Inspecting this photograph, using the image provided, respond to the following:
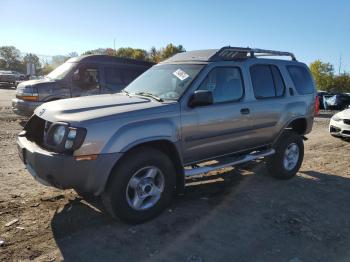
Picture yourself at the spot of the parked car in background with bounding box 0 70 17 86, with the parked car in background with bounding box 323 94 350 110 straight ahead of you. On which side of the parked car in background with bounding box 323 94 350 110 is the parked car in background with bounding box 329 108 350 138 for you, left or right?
right

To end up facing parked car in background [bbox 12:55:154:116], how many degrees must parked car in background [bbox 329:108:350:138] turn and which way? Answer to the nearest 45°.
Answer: approximately 45° to its right

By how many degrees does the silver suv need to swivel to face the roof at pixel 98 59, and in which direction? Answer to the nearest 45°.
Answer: approximately 135° to its right

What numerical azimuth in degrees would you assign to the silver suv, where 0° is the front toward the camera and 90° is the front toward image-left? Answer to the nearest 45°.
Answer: approximately 45°

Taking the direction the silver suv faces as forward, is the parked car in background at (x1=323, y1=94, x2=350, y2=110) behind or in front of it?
behind

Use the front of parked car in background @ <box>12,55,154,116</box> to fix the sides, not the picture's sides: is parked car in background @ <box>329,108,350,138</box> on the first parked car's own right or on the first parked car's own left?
on the first parked car's own left

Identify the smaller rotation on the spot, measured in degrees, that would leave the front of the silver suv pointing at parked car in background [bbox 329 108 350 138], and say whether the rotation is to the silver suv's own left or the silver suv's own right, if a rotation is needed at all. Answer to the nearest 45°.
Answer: approximately 180°

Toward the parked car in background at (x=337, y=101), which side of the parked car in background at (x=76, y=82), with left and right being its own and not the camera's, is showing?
back
